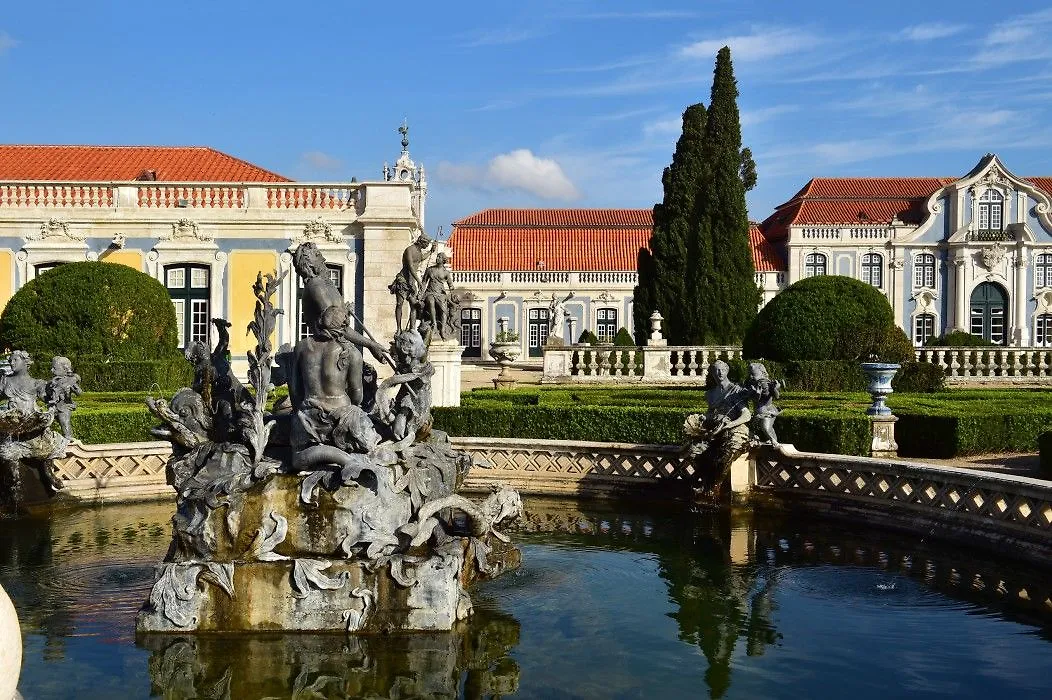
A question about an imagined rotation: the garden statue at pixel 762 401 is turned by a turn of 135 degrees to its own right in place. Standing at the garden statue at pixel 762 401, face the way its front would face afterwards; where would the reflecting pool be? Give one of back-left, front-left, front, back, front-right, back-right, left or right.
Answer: back

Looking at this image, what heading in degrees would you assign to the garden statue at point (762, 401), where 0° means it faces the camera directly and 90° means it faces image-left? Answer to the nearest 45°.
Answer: approximately 45°

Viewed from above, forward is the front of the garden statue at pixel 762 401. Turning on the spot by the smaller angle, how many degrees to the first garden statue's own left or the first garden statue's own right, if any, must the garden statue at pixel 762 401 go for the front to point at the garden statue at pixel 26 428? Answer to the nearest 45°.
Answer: approximately 45° to the first garden statue's own right

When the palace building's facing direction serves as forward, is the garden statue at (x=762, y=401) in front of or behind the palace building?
in front

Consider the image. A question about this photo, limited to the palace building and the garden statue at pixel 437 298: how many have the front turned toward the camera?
2

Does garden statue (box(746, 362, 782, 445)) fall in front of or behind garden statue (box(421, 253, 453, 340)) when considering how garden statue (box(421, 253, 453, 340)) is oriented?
in front

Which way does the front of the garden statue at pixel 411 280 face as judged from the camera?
facing the viewer and to the right of the viewer

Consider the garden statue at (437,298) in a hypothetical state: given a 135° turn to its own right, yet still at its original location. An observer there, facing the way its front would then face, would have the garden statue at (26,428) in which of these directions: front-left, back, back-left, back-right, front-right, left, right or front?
left

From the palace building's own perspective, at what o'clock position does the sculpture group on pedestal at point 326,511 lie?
The sculpture group on pedestal is roughly at 12 o'clock from the palace building.

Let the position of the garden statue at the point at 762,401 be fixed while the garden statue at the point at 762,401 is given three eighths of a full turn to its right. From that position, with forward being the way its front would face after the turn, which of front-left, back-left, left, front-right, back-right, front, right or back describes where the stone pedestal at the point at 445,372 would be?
front-left

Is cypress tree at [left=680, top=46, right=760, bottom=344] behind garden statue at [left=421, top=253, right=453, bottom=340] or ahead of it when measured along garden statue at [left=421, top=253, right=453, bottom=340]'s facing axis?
behind
